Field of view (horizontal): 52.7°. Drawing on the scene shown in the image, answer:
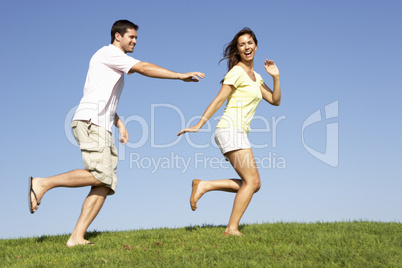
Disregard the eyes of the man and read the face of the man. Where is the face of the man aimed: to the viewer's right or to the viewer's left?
to the viewer's right

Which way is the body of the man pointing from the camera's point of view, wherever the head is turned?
to the viewer's right

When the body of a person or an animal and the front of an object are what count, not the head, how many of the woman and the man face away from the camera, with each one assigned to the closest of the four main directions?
0

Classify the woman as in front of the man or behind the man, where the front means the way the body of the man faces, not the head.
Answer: in front

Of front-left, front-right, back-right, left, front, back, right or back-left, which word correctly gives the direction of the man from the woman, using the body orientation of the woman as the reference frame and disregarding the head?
back-right
